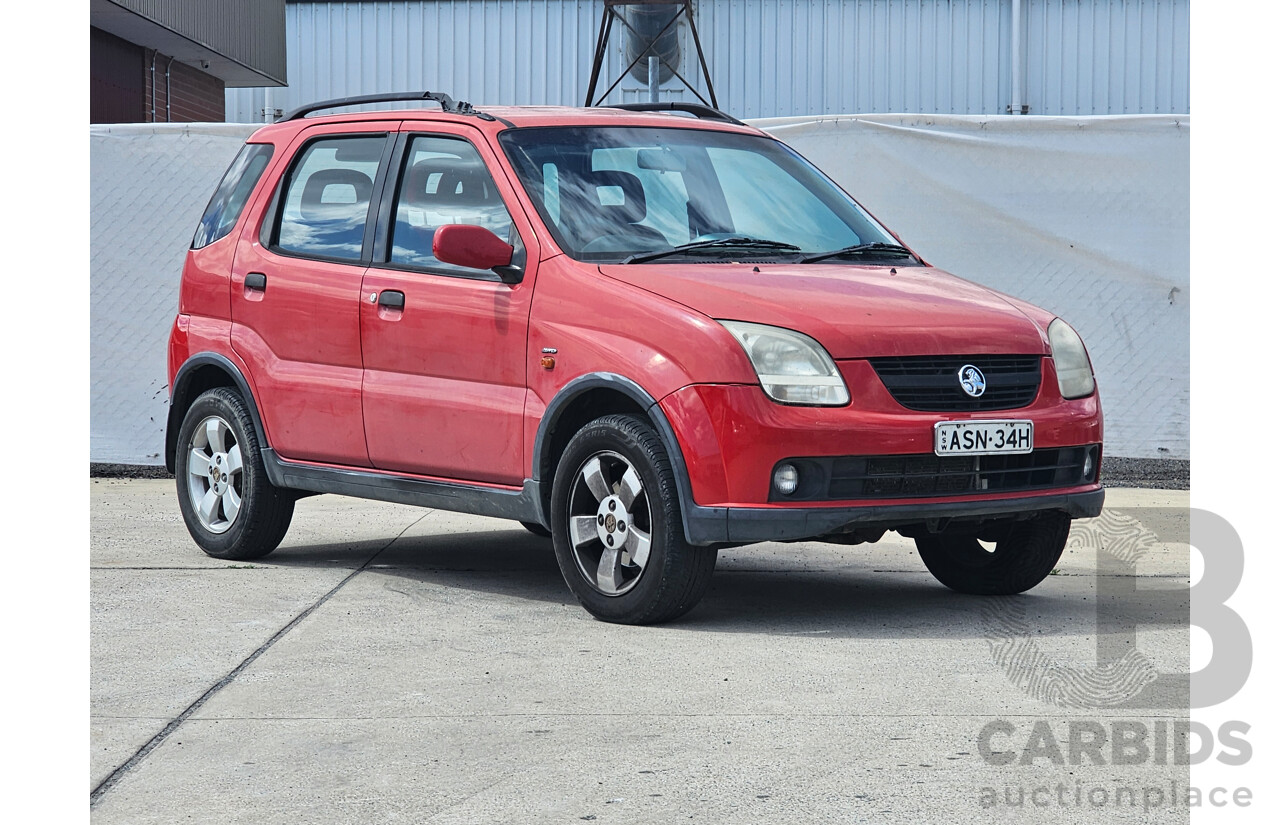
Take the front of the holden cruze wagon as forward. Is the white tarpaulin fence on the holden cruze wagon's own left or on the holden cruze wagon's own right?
on the holden cruze wagon's own left

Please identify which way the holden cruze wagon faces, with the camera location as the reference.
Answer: facing the viewer and to the right of the viewer

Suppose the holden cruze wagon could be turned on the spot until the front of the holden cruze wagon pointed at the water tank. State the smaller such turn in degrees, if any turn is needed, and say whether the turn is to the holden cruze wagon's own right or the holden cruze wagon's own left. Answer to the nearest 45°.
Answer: approximately 135° to the holden cruze wagon's own left
